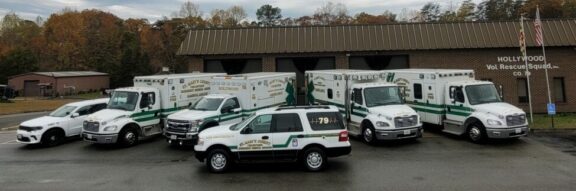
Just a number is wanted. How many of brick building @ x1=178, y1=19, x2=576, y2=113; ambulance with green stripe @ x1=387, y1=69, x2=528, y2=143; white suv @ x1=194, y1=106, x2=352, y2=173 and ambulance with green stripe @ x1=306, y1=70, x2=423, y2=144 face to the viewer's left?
1

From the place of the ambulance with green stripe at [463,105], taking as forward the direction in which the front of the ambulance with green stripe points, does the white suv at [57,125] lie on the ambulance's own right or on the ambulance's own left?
on the ambulance's own right

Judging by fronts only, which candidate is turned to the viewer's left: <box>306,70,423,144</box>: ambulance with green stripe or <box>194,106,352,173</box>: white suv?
the white suv

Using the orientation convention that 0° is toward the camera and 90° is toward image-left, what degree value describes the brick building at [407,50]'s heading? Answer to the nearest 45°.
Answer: approximately 0°

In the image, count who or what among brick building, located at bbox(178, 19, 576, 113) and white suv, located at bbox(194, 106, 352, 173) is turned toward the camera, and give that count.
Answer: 1

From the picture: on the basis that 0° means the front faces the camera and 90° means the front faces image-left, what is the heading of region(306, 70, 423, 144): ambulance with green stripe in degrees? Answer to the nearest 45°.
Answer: approximately 315°

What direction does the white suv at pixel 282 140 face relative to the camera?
to the viewer's left

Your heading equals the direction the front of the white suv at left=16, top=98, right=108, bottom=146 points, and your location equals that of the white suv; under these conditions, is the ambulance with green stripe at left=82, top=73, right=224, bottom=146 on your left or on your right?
on your left

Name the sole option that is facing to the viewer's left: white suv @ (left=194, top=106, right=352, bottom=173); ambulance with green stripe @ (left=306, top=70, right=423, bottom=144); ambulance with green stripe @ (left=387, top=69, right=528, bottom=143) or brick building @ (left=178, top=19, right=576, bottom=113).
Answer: the white suv
